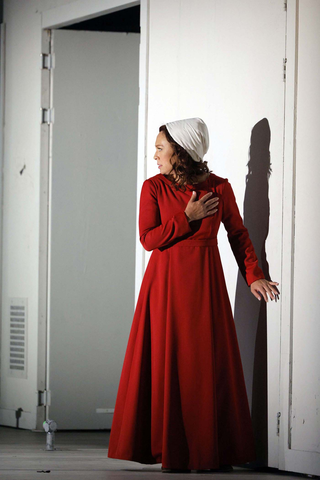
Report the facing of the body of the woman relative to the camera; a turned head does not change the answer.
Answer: toward the camera

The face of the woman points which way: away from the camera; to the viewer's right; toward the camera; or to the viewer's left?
to the viewer's left
